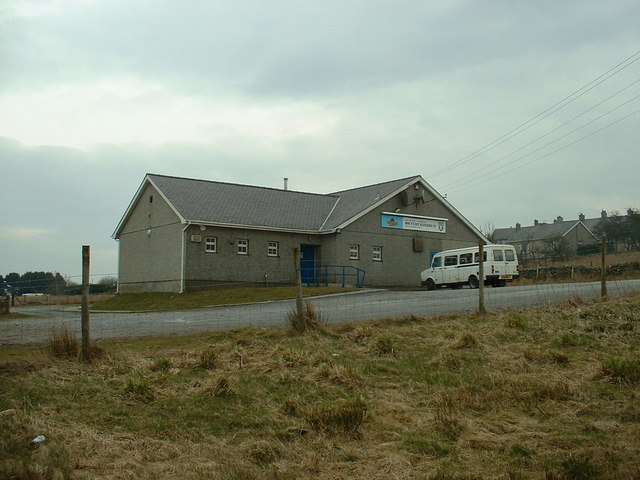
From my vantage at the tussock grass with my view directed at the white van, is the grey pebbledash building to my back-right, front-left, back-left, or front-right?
front-left

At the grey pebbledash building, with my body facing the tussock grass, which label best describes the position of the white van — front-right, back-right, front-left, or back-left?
front-left

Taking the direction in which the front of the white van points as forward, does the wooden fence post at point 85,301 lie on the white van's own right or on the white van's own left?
on the white van's own left

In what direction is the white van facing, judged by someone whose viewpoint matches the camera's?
facing away from the viewer and to the left of the viewer

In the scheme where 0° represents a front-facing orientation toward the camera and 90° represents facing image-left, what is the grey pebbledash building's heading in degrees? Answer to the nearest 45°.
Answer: approximately 315°

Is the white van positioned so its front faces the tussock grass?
no

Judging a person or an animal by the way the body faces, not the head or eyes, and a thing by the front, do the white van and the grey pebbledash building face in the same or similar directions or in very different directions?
very different directions

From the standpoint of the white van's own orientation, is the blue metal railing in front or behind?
in front

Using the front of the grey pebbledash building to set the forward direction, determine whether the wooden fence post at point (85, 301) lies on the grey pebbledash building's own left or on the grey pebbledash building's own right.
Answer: on the grey pebbledash building's own right
